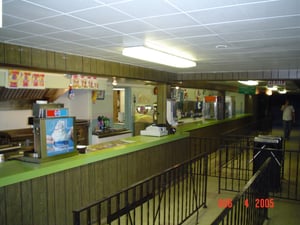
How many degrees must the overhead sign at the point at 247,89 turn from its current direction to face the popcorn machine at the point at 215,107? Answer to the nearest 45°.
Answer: approximately 90° to its right

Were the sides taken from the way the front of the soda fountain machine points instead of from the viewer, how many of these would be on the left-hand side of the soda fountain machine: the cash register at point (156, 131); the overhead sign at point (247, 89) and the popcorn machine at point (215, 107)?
3

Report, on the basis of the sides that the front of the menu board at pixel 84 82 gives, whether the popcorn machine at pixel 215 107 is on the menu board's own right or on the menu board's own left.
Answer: on the menu board's own left

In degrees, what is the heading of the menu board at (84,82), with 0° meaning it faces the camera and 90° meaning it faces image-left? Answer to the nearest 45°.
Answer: approximately 315°

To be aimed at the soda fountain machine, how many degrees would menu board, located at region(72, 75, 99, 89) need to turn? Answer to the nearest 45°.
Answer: approximately 45° to its right

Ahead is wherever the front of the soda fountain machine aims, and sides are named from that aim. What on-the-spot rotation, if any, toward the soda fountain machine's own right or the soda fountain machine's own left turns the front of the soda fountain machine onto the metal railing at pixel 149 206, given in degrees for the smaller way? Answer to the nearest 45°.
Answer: approximately 45° to the soda fountain machine's own left

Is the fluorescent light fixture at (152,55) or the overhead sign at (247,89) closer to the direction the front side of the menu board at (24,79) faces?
the fluorescent light fixture

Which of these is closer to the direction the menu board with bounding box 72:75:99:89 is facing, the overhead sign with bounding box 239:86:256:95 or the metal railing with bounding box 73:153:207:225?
the metal railing

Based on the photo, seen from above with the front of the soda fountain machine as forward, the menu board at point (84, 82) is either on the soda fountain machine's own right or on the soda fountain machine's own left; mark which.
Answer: on the soda fountain machine's own left

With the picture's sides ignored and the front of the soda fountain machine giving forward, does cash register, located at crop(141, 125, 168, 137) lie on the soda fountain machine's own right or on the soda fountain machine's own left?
on the soda fountain machine's own left
